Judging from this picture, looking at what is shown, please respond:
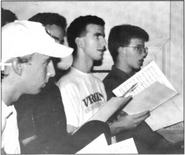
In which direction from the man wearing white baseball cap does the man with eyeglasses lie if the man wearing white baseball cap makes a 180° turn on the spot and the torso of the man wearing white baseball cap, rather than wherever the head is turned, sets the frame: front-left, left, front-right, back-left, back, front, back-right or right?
back

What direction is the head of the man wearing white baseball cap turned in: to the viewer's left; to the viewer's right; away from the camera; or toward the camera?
to the viewer's right

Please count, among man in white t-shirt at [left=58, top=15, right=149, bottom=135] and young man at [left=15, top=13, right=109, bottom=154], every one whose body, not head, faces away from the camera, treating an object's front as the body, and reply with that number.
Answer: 0

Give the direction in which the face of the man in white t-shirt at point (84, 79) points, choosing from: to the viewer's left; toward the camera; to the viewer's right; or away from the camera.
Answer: to the viewer's right

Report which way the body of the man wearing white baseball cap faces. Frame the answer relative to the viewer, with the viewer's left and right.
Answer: facing to the right of the viewer

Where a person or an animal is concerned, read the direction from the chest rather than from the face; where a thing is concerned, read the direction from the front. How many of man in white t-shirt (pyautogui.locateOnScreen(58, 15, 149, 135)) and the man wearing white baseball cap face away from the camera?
0

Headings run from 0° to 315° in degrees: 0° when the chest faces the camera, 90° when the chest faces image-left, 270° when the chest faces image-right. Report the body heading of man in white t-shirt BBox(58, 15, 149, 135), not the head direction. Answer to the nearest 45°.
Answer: approximately 315°

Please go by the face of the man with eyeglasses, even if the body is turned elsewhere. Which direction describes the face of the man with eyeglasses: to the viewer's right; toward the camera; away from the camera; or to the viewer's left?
to the viewer's right

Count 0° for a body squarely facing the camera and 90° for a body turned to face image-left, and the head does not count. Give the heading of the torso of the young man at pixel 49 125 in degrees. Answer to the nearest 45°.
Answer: approximately 315°
